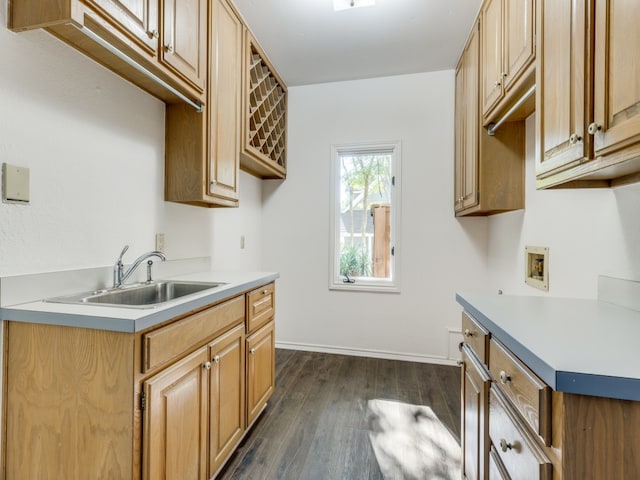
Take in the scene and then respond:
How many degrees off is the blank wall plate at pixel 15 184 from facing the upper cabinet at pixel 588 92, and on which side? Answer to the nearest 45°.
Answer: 0° — it already faces it

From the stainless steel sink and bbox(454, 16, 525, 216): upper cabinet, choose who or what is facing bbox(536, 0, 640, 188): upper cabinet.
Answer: the stainless steel sink

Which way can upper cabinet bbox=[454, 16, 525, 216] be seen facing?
to the viewer's left

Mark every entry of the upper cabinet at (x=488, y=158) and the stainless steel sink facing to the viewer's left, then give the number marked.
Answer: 1

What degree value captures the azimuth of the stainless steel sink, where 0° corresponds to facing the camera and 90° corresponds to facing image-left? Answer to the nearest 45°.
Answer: approximately 315°

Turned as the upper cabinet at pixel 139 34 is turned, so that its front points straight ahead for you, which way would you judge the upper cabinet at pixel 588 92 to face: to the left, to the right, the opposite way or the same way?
the opposite way

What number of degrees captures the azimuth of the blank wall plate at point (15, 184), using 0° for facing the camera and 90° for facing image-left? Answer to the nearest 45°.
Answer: approximately 315°

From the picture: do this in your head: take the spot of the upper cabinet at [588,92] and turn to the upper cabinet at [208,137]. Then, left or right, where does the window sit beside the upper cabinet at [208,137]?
right

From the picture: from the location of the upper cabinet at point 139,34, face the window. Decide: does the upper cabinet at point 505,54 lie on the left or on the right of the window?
right

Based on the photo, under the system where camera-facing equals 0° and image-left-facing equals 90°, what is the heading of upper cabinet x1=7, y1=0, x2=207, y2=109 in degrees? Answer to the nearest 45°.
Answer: approximately 315°
